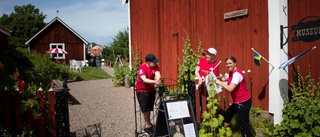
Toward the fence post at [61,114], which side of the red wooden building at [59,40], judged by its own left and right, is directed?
front

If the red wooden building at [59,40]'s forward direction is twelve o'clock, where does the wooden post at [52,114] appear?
The wooden post is roughly at 12 o'clock from the red wooden building.

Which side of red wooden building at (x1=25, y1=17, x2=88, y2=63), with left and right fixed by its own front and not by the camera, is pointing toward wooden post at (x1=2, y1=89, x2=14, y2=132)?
front

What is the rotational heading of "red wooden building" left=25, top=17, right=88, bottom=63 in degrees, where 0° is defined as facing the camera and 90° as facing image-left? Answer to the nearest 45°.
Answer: approximately 0°

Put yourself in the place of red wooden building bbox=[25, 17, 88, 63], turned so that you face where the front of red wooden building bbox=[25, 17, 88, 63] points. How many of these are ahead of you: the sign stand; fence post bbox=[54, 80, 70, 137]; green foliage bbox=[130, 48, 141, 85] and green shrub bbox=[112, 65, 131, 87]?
4

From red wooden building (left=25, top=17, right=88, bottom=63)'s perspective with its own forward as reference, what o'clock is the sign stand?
The sign stand is roughly at 12 o'clock from the red wooden building.
